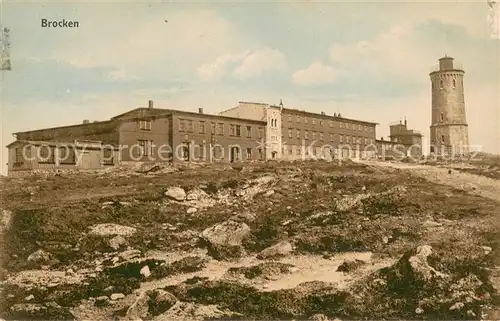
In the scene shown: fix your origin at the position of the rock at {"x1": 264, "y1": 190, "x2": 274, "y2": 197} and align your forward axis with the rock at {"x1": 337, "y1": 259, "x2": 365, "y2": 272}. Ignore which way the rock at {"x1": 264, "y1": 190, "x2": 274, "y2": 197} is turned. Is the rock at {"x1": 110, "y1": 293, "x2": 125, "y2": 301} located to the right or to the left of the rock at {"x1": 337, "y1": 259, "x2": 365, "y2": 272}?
right

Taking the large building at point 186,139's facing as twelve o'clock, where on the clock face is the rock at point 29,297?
The rock is roughly at 2 o'clock from the large building.

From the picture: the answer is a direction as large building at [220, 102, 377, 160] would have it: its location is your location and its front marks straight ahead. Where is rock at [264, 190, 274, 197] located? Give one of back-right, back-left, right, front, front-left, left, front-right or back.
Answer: front-right

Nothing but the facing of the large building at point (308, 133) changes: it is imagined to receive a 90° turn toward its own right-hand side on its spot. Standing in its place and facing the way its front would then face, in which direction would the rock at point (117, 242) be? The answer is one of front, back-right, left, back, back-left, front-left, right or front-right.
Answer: front-left

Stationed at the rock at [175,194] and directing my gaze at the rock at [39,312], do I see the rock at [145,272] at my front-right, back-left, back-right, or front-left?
front-left

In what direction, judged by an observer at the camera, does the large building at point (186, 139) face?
facing the viewer and to the right of the viewer

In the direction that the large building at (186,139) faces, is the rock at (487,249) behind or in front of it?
in front

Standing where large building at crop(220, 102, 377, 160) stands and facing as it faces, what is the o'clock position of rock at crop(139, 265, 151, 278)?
The rock is roughly at 2 o'clock from the large building.

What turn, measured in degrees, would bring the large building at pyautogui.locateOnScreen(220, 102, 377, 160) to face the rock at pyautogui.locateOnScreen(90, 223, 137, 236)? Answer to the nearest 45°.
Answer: approximately 45° to its right
